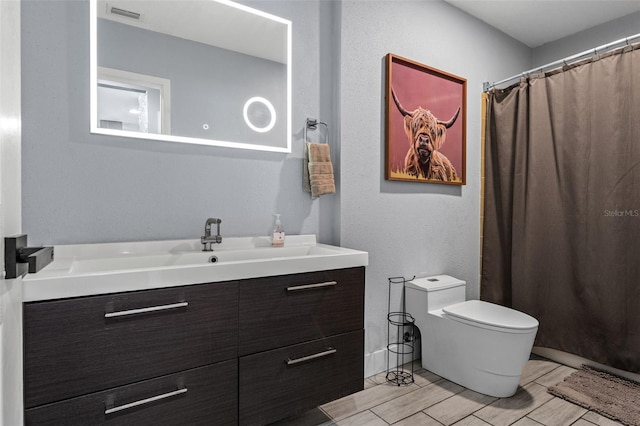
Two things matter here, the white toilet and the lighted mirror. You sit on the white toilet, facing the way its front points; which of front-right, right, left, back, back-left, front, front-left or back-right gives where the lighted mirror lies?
right

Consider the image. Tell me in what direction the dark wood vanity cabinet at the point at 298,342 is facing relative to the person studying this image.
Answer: facing the viewer and to the right of the viewer

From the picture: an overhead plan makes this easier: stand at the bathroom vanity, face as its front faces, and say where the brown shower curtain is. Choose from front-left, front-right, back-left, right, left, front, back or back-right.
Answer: front-left

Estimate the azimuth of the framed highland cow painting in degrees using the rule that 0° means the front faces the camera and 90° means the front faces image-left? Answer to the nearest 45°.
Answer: approximately 315°

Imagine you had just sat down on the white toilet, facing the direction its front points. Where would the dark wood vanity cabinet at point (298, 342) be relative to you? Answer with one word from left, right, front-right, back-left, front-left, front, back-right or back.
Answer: right

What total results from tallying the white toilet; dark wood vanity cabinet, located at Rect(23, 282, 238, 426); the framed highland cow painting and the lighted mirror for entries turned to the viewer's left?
0

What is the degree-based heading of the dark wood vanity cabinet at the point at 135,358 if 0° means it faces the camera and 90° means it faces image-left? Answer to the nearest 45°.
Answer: approximately 315°

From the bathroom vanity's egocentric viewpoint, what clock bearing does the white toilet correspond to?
The white toilet is roughly at 10 o'clock from the bathroom vanity.

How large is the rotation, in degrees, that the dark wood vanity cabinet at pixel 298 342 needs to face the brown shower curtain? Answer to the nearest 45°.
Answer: approximately 90° to its left

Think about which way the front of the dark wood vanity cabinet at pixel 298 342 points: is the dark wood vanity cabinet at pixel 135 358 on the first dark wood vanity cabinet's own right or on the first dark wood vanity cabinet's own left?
on the first dark wood vanity cabinet's own right
